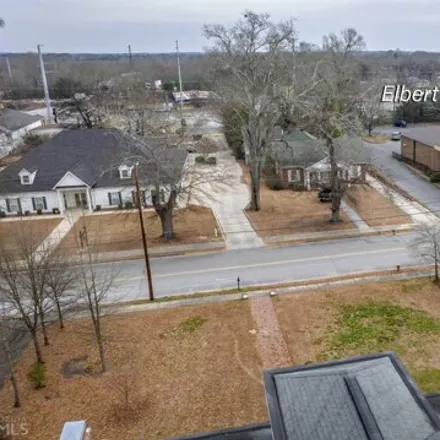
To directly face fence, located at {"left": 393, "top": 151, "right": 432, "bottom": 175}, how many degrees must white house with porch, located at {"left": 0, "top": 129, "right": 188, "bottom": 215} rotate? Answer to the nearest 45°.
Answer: approximately 90° to its left

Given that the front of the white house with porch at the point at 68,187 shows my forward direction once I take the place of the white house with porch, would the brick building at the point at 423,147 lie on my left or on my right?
on my left

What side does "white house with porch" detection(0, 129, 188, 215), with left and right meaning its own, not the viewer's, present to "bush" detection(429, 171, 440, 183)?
left

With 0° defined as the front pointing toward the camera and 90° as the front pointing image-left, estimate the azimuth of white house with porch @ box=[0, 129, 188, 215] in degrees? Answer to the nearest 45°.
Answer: approximately 0°

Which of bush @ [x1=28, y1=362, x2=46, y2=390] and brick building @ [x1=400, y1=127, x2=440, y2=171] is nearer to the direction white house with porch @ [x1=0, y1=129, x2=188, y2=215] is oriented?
the bush

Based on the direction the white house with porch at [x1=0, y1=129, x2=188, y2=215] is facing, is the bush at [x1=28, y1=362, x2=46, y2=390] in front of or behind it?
in front

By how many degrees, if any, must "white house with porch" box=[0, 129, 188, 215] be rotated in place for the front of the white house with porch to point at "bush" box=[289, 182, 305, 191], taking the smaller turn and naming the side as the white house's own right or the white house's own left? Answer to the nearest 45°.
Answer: approximately 90° to the white house's own left

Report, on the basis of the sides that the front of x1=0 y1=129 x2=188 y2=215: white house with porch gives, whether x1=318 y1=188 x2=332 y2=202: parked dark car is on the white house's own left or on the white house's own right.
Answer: on the white house's own left

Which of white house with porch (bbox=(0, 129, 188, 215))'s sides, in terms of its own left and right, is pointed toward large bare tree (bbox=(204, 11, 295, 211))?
left

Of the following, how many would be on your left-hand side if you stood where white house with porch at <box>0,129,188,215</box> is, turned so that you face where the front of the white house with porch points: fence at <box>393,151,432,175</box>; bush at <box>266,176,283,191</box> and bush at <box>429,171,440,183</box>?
3

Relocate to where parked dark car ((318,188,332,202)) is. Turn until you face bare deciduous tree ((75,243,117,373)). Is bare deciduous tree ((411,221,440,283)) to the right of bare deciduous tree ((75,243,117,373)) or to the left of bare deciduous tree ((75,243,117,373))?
left

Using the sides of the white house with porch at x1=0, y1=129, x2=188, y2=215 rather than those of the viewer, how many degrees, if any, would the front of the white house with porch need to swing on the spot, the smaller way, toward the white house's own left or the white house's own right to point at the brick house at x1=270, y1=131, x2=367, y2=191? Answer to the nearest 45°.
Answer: approximately 90° to the white house's own left

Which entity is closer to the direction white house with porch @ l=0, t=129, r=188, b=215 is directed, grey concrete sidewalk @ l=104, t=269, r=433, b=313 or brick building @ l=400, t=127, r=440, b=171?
the grey concrete sidewalk
